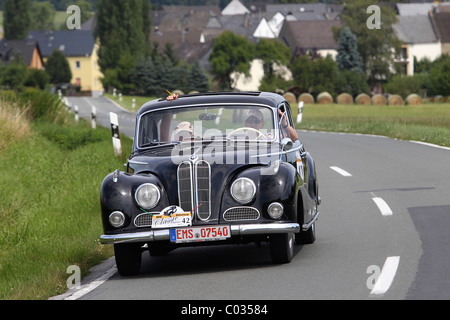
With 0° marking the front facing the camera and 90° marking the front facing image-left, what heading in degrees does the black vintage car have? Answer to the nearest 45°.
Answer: approximately 0°
